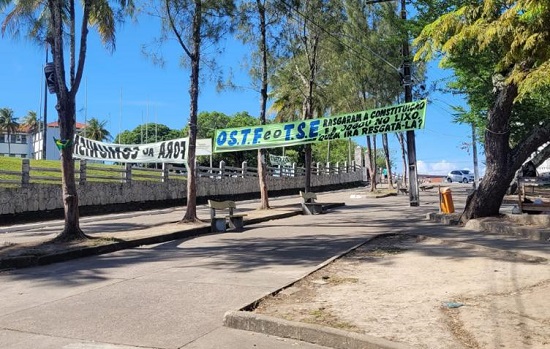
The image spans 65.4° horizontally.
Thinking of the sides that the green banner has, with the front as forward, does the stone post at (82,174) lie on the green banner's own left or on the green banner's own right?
on the green banner's own right

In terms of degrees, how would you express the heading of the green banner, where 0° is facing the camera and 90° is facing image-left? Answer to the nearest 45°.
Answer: approximately 0°

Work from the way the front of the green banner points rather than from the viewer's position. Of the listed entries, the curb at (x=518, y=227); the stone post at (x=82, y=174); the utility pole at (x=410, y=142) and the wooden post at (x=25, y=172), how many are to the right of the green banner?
2

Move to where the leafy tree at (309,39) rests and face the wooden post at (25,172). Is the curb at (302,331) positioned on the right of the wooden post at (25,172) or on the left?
left

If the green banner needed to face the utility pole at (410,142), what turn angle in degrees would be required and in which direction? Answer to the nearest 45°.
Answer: approximately 135° to its left

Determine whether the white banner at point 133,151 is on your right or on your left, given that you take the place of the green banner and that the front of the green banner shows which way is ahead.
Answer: on your right
